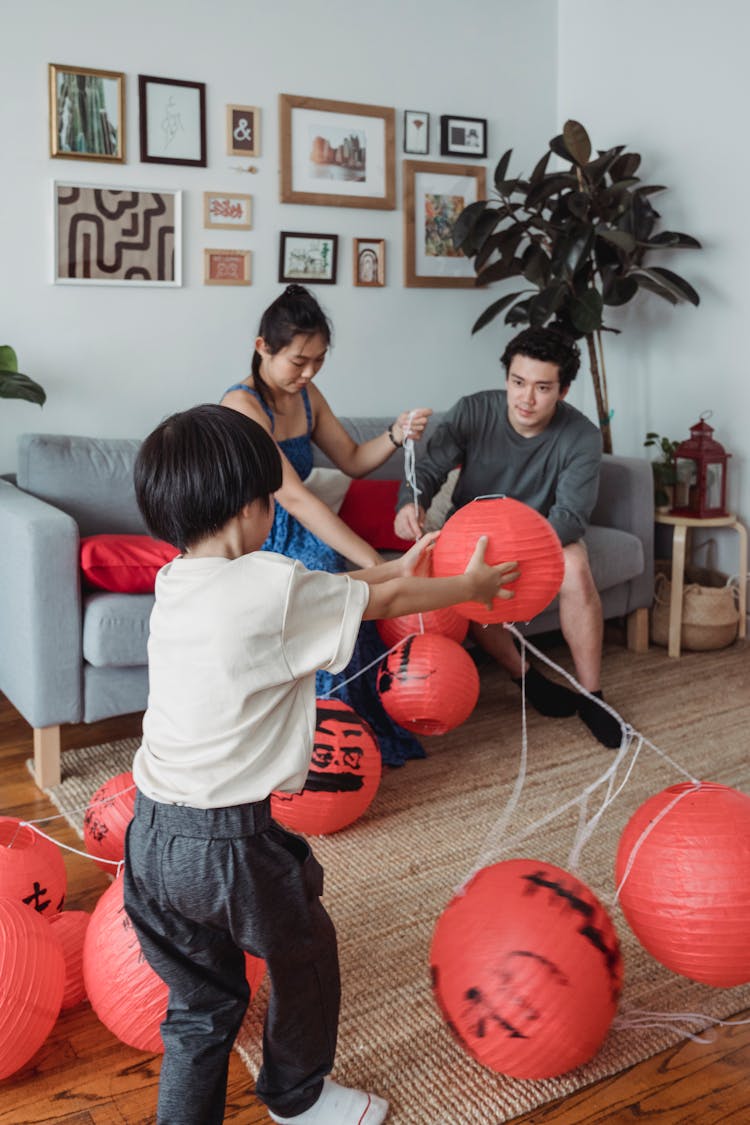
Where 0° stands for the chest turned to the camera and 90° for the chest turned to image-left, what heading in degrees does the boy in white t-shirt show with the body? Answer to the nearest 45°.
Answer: approximately 225°

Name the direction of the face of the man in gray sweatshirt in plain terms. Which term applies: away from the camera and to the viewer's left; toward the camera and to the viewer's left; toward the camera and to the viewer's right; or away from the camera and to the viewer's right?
toward the camera and to the viewer's left

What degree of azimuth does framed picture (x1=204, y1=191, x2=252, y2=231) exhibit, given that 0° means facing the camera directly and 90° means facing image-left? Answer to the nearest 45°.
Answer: approximately 0°

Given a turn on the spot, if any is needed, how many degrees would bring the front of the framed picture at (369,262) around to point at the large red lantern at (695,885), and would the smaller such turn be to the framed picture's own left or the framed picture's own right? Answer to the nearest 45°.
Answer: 0° — it already faces it

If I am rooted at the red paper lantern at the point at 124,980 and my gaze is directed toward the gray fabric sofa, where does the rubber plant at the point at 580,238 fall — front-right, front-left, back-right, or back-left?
front-right

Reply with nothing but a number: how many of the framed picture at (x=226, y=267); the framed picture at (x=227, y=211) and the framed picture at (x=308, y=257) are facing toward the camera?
3

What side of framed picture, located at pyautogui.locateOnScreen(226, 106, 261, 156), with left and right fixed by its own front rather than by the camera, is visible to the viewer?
front

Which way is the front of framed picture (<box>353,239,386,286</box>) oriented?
toward the camera

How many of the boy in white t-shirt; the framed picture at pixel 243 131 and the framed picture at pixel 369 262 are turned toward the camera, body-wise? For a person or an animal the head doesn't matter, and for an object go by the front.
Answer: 2

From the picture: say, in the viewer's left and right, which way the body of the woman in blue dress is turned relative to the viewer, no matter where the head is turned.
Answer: facing the viewer and to the right of the viewer

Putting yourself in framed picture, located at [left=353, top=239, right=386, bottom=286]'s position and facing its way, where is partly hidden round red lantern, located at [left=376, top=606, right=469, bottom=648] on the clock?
The partly hidden round red lantern is roughly at 12 o'clock from the framed picture.

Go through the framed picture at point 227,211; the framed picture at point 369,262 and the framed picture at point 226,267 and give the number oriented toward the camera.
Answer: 3

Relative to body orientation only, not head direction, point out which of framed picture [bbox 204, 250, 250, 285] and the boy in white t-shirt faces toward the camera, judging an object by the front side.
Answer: the framed picture

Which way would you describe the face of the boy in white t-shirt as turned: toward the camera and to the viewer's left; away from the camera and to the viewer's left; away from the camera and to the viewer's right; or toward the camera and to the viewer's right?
away from the camera and to the viewer's right

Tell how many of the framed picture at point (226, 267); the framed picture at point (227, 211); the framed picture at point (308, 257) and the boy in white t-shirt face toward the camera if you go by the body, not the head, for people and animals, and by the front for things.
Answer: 3

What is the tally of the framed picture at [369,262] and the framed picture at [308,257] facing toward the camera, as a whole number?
2
